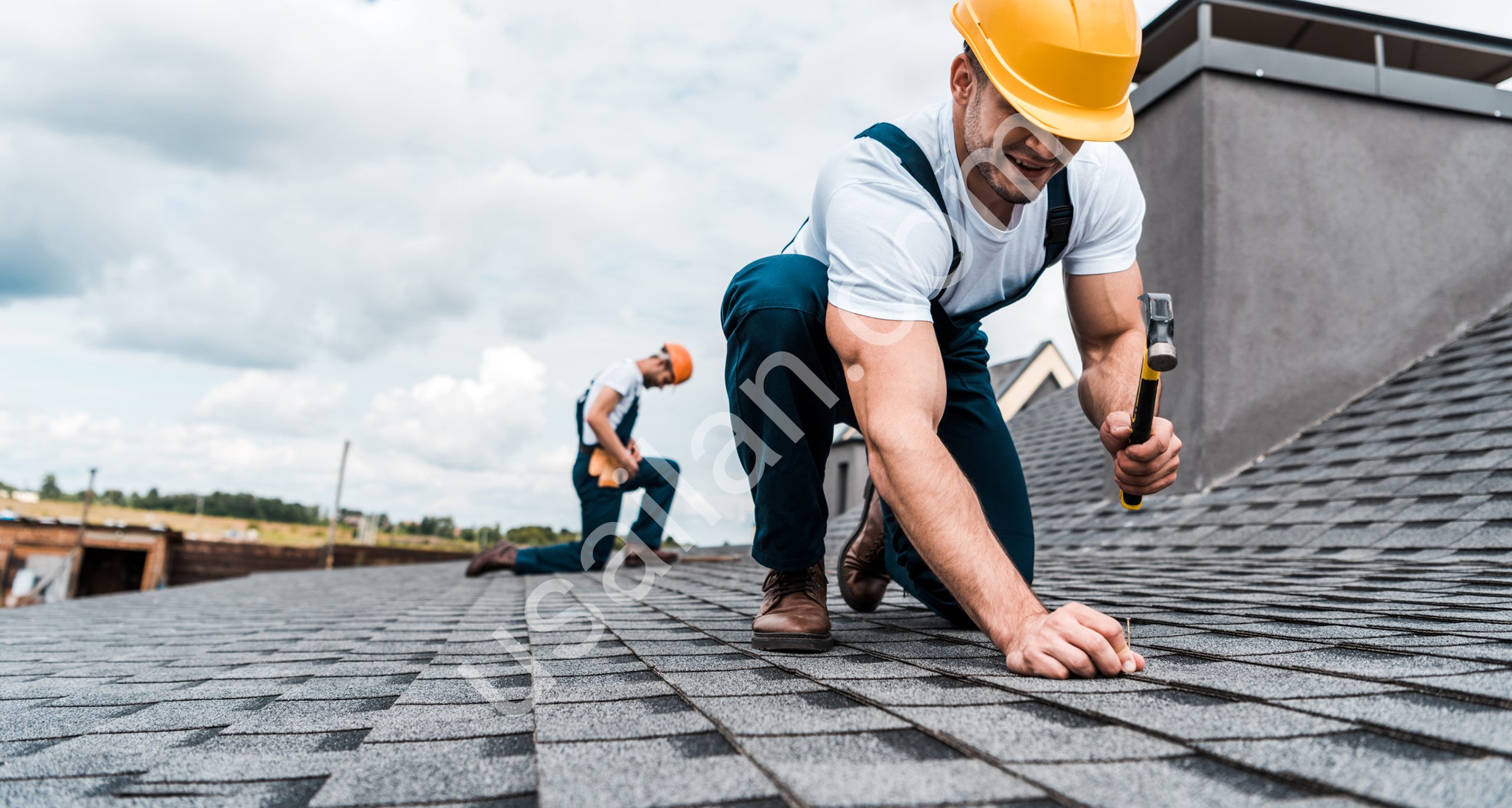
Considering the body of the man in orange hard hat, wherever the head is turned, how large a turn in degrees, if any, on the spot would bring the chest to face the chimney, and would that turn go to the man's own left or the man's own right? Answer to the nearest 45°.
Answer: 0° — they already face it

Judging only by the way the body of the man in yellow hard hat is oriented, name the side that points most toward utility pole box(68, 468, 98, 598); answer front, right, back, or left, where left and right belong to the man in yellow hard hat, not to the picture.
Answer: back

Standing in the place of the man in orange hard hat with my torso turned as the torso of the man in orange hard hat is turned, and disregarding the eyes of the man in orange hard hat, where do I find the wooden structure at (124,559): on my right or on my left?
on my left

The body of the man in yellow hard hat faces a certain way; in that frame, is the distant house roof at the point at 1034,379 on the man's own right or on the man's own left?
on the man's own left

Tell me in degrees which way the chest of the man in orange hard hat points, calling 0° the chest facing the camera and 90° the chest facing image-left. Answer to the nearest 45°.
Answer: approximately 270°

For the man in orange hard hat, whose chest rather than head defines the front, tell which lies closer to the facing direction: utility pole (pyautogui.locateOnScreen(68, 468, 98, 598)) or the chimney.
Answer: the chimney

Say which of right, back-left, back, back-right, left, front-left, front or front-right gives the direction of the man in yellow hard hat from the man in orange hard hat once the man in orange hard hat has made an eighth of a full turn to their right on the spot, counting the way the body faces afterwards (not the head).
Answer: front-right

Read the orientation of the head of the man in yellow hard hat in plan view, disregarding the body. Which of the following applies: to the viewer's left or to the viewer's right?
to the viewer's right

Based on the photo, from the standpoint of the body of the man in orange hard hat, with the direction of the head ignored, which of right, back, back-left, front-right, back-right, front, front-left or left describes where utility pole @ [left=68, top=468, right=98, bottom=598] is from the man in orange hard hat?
back-left

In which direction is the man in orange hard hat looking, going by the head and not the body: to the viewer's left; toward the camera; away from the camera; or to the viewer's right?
to the viewer's right

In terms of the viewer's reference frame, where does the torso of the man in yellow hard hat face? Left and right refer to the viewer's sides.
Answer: facing the viewer and to the right of the viewer

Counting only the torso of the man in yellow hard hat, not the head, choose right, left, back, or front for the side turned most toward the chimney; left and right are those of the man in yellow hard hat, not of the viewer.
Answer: left
